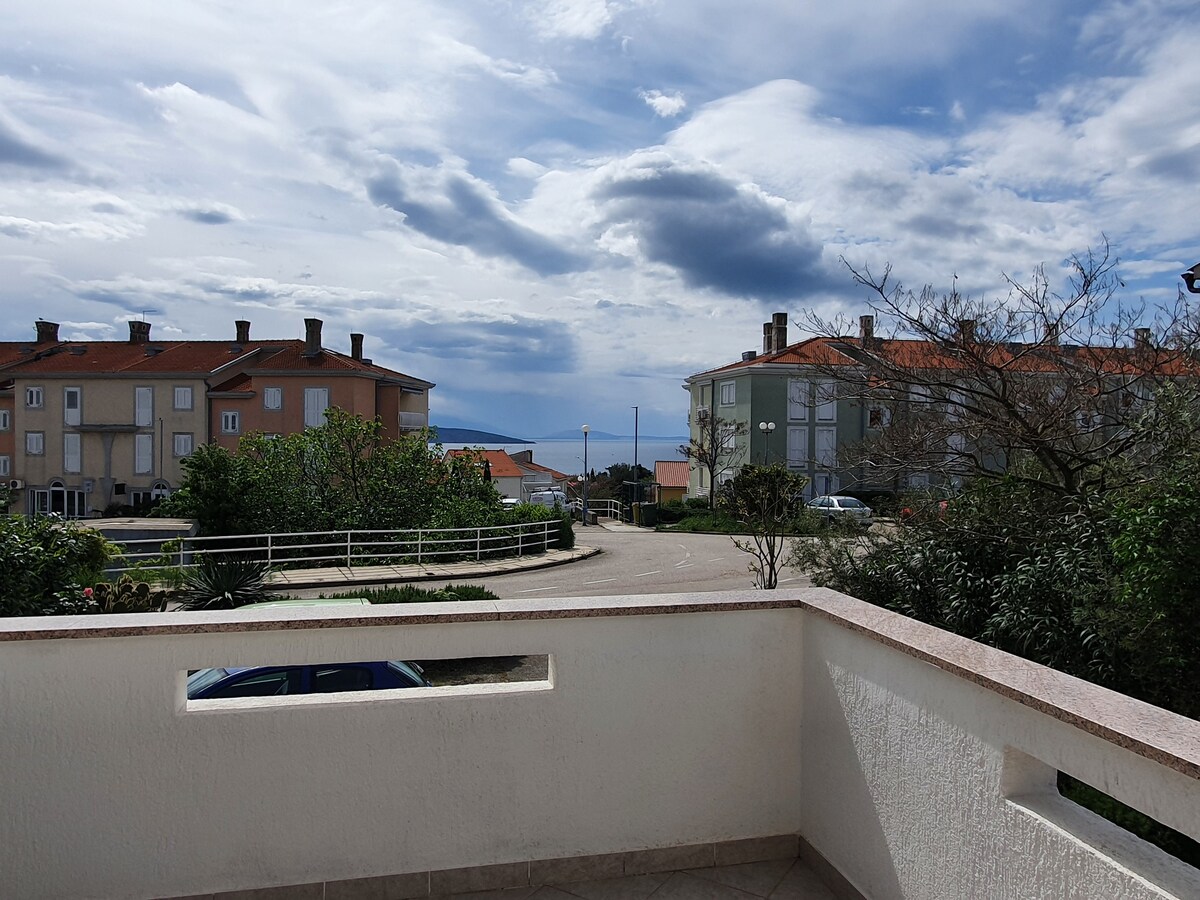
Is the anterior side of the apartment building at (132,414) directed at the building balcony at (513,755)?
yes

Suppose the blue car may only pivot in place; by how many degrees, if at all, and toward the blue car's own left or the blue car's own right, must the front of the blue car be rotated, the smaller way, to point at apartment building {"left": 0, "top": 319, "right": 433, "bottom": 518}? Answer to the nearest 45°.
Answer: approximately 90° to the blue car's own right

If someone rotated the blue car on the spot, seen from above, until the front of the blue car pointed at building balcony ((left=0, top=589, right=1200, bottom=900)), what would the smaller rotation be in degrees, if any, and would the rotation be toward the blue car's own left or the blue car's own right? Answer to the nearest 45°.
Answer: approximately 90° to the blue car's own left

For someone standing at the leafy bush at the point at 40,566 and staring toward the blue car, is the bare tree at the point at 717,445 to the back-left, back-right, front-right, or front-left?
back-left

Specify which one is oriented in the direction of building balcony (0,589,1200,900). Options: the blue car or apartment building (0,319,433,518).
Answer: the apartment building

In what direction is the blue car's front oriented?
to the viewer's left

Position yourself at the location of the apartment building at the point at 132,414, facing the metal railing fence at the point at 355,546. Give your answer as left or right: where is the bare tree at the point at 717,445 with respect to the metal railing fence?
left

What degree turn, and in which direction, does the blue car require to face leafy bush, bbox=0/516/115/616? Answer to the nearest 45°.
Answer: approximately 45° to its right

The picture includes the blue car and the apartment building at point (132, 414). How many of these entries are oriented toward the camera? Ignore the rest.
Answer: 1

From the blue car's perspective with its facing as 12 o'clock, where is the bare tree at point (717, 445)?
The bare tree is roughly at 4 o'clock from the blue car.

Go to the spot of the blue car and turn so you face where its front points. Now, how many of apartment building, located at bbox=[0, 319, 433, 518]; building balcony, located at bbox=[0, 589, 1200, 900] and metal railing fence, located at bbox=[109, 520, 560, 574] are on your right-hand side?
2

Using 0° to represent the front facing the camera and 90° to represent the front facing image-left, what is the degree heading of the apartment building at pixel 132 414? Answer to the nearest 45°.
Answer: approximately 0°

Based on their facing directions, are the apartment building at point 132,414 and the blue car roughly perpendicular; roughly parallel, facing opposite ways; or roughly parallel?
roughly perpendicular
